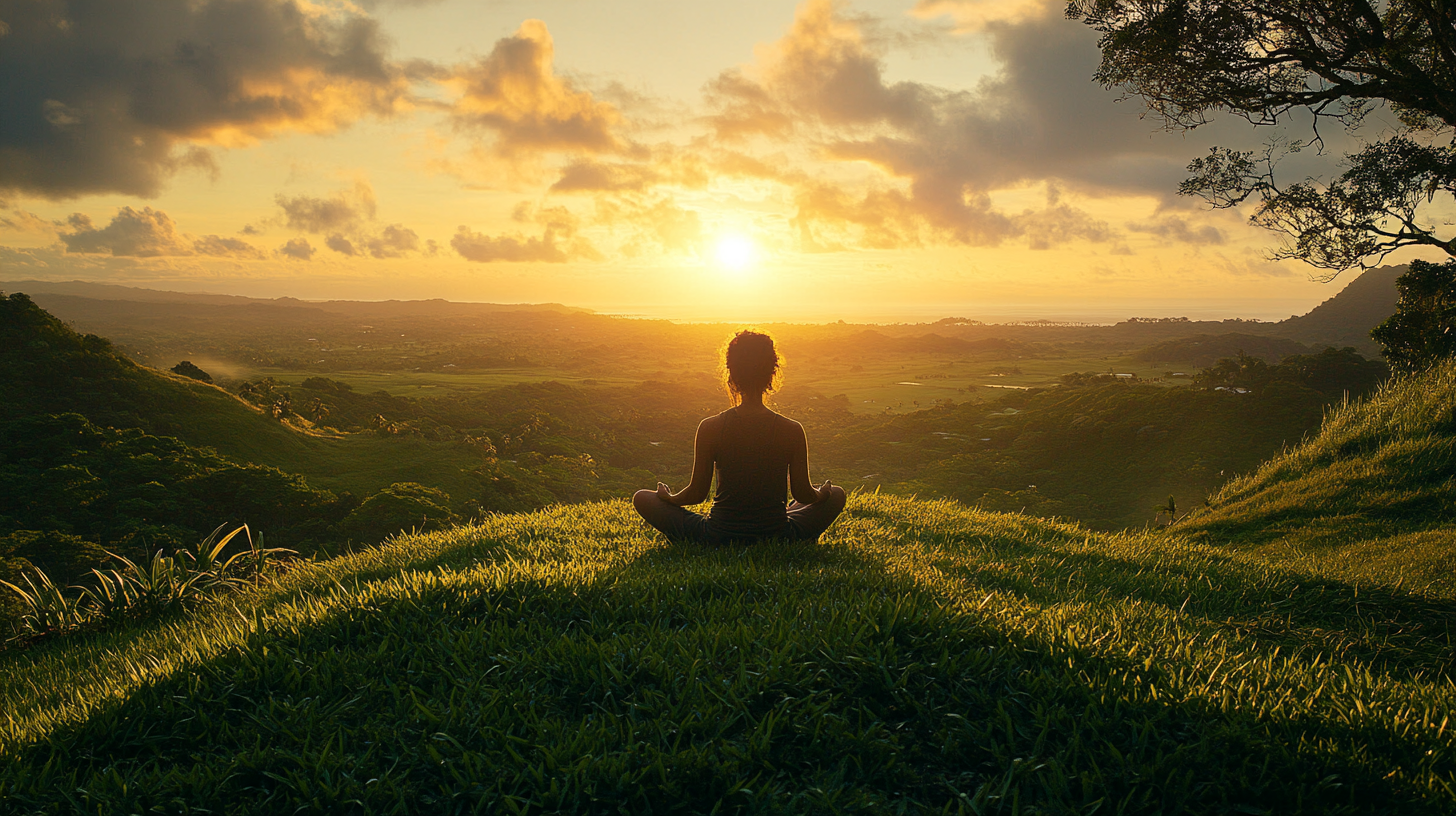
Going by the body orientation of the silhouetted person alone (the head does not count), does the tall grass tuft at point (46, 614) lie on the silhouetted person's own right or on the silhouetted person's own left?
on the silhouetted person's own left

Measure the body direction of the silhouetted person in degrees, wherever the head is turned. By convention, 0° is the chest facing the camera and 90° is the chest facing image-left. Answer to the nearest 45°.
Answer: approximately 180°

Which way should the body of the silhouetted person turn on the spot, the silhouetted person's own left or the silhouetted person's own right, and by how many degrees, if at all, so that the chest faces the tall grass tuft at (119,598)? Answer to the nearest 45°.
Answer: approximately 90° to the silhouetted person's own left

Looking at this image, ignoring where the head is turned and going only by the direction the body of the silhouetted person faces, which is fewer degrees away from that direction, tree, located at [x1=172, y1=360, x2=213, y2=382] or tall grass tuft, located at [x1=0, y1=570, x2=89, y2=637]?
the tree

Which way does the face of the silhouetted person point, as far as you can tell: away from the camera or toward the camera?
away from the camera
